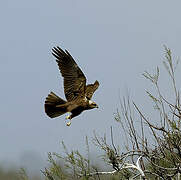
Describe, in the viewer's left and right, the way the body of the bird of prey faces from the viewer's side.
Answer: facing to the right of the viewer
